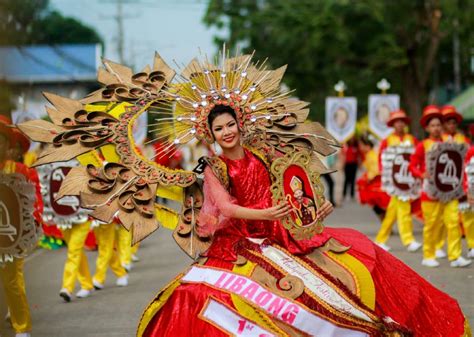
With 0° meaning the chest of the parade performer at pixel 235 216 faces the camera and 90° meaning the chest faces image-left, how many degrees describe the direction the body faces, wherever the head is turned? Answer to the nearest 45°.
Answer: approximately 315°

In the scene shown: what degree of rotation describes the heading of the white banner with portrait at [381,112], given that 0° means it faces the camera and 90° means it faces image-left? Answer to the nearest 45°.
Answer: approximately 0°

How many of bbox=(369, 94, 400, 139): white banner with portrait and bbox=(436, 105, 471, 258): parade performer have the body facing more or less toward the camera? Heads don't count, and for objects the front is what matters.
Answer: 2

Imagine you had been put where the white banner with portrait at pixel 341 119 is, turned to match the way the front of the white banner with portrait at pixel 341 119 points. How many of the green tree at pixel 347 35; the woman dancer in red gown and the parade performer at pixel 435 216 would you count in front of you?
2

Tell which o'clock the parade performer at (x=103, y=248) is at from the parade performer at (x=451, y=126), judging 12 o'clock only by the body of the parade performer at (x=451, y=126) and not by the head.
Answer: the parade performer at (x=103, y=248) is roughly at 2 o'clock from the parade performer at (x=451, y=126).
